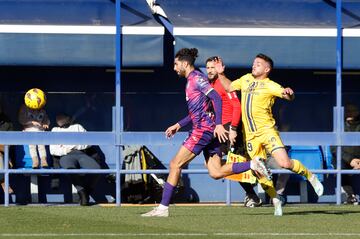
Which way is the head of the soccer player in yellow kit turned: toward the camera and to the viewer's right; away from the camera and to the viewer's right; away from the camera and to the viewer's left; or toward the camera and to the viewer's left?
toward the camera and to the viewer's left

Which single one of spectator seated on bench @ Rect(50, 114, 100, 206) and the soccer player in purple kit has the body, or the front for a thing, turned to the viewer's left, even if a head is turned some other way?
the soccer player in purple kit

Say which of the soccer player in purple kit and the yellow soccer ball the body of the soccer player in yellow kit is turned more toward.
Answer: the soccer player in purple kit

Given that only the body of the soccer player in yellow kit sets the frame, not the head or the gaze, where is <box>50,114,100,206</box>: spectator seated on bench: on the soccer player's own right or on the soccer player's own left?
on the soccer player's own right

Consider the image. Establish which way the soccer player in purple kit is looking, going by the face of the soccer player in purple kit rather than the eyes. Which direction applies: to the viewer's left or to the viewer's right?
to the viewer's left

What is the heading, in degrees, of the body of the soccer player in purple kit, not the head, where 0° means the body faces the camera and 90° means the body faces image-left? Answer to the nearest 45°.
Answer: approximately 90°

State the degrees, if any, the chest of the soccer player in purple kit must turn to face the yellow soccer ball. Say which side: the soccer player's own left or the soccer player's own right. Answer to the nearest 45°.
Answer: approximately 45° to the soccer player's own right

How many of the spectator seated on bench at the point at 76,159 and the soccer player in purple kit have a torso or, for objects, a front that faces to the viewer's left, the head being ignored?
1

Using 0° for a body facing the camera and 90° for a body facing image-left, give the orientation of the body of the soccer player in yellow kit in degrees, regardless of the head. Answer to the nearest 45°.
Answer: approximately 45°
